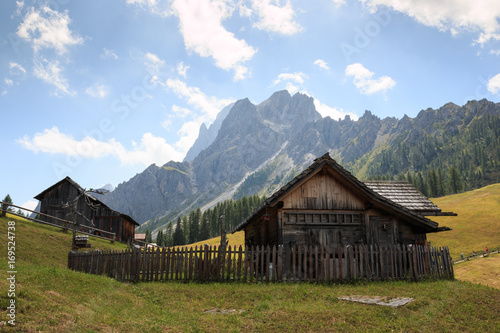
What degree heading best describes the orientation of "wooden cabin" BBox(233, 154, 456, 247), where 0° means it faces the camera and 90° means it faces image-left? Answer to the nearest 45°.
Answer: approximately 0°
